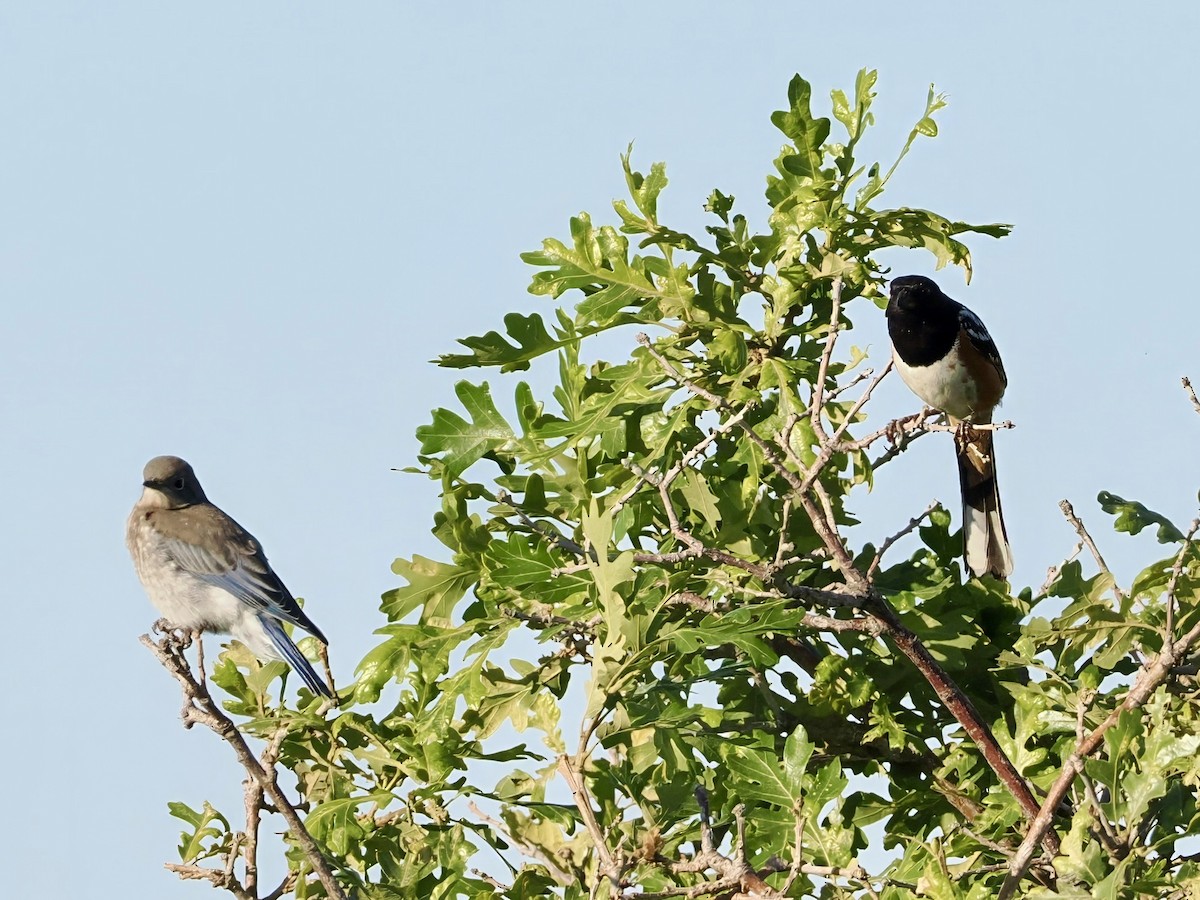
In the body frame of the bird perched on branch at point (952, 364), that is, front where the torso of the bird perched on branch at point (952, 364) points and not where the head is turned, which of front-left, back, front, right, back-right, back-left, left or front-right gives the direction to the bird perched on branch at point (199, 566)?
front-right

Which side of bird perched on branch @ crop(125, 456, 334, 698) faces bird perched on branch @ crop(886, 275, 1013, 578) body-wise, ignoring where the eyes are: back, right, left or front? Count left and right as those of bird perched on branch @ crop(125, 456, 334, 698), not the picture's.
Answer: back

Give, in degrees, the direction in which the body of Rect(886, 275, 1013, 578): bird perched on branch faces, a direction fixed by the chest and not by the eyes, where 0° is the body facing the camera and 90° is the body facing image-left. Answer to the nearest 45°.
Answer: approximately 45°

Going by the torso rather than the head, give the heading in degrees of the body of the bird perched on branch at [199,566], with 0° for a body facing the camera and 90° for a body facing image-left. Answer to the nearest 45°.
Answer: approximately 90°
